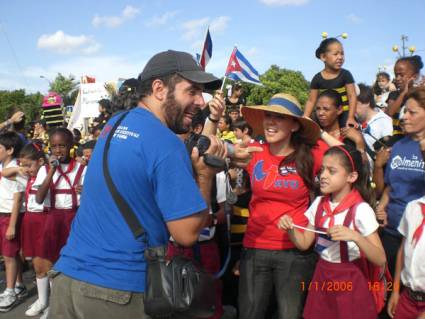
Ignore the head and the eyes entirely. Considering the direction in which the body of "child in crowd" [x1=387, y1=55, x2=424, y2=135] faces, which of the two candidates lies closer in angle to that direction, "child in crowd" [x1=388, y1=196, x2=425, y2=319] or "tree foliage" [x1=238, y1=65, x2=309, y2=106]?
the child in crowd

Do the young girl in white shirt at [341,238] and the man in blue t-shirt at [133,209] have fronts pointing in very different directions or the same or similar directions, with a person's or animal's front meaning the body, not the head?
very different directions

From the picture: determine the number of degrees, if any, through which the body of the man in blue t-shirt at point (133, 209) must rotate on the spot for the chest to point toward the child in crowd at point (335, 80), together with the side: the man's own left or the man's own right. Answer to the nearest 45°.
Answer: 0° — they already face them

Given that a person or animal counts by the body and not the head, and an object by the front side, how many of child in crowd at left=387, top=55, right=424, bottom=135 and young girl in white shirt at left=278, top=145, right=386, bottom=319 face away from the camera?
0

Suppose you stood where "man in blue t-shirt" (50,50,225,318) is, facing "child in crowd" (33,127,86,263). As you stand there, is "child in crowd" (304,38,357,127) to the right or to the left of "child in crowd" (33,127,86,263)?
right
